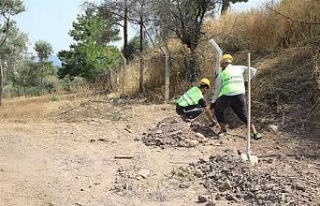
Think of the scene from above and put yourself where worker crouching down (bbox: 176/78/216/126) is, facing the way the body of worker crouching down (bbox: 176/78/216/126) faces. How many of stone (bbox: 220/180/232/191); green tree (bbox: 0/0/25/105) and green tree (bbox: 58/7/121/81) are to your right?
1

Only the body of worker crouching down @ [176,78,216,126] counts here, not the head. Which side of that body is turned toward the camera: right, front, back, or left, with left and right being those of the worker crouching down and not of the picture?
right

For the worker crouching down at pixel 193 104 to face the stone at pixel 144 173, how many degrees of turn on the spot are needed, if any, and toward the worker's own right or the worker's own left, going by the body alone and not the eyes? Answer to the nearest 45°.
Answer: approximately 90° to the worker's own right

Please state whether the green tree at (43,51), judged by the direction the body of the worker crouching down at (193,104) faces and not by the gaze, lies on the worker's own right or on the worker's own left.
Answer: on the worker's own left

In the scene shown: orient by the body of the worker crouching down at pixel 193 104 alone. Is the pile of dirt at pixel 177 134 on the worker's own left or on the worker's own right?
on the worker's own right

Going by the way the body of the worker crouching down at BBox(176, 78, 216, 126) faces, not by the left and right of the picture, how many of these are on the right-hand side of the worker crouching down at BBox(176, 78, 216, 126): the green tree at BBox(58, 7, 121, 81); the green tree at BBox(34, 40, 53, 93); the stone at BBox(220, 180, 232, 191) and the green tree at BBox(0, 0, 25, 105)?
1

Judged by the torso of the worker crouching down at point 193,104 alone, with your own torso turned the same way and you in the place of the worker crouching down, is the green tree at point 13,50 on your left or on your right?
on your left

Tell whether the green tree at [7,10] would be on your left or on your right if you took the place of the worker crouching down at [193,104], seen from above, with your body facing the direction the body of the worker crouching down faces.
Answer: on your left

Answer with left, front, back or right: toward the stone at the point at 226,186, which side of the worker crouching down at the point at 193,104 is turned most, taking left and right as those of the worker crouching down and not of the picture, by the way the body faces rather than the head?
right

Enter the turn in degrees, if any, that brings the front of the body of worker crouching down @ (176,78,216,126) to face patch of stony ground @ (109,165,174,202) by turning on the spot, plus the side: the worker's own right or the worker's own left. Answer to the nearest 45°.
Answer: approximately 90° to the worker's own right

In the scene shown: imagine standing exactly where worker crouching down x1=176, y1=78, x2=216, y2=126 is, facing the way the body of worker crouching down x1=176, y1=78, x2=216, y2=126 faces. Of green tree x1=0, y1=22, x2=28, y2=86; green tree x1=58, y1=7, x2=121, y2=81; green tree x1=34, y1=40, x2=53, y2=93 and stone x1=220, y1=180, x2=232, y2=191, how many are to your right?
1
